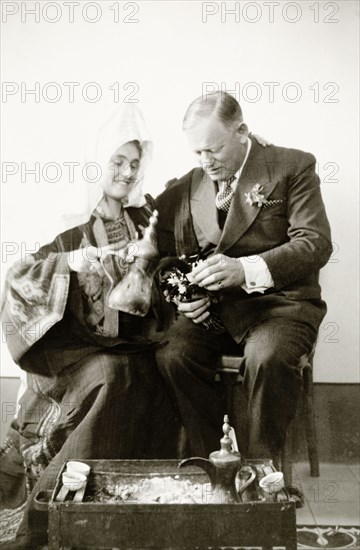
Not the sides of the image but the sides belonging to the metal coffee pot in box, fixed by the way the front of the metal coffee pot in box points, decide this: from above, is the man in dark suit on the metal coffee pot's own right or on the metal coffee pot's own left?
on the metal coffee pot's own right

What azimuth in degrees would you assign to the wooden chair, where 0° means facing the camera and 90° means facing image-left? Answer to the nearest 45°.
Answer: approximately 45°

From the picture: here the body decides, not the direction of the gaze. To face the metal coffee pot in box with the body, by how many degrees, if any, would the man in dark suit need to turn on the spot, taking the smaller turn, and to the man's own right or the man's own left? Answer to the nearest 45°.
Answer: approximately 45° to the man's own left

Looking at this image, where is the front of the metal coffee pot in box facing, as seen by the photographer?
facing to the left of the viewer

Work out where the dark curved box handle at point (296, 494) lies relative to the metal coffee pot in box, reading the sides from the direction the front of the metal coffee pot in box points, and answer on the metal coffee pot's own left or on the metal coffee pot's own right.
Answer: on the metal coffee pot's own right
